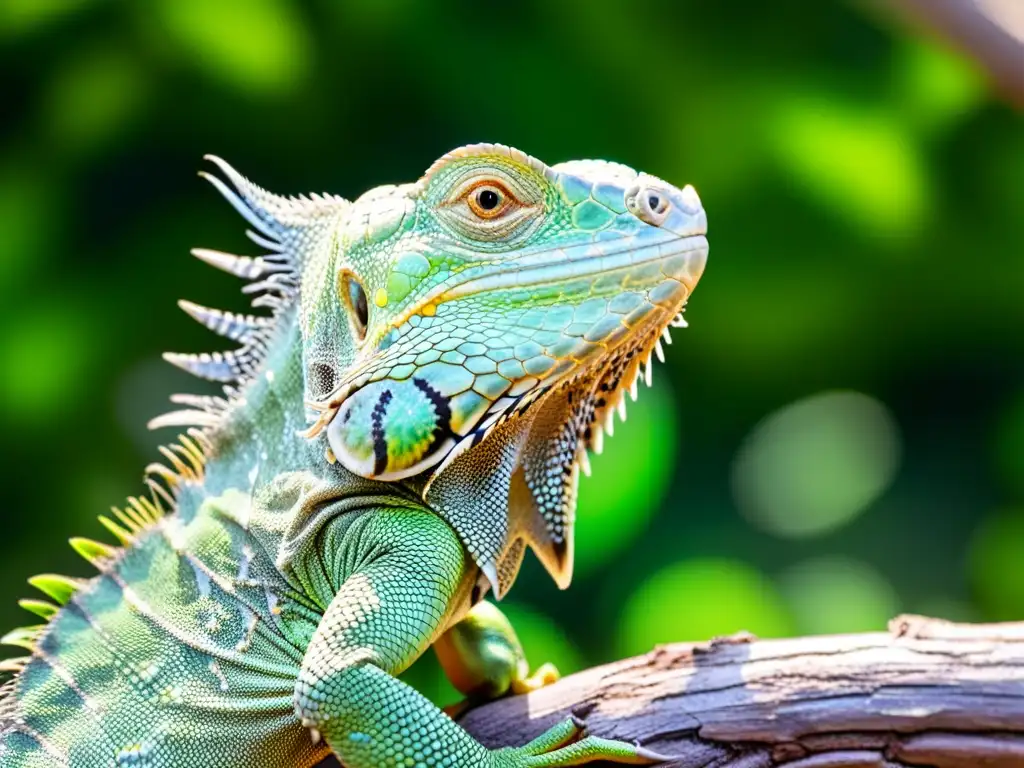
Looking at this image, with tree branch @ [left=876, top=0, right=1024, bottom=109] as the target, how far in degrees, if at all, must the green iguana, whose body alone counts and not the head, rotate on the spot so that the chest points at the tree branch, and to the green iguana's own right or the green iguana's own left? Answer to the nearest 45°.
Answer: approximately 45° to the green iguana's own left

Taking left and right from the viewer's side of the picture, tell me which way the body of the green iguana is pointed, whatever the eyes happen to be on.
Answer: facing to the right of the viewer
